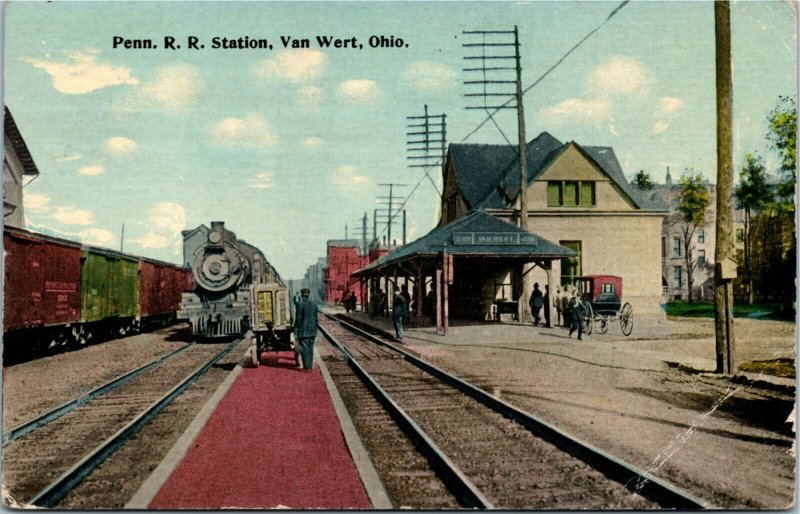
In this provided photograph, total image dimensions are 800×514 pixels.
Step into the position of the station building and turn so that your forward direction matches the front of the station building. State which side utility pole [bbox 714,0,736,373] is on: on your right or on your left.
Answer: on your left

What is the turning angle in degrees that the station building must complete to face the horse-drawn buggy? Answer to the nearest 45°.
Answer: approximately 45° to its left

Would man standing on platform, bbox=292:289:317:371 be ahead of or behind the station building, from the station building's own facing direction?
ahead

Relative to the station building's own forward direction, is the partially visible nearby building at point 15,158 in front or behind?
in front

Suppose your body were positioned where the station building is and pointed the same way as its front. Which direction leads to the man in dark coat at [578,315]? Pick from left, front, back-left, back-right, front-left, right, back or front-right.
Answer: front-left

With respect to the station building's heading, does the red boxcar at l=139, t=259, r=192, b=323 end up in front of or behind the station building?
in front

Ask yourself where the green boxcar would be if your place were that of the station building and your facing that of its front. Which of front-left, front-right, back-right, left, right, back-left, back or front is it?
front

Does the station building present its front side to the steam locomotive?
yes

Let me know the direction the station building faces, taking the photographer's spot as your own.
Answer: facing the viewer and to the left of the viewer

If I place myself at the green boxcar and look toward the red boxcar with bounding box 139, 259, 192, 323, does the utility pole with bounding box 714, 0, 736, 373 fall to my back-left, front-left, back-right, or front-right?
back-right

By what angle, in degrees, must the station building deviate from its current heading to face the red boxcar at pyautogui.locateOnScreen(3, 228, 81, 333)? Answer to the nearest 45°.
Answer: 0° — it already faces it
